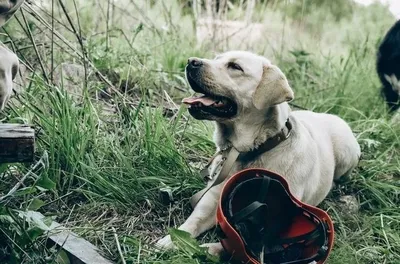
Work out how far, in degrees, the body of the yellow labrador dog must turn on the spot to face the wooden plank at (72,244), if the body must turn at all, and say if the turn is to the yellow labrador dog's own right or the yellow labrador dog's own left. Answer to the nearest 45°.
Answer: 0° — it already faces it

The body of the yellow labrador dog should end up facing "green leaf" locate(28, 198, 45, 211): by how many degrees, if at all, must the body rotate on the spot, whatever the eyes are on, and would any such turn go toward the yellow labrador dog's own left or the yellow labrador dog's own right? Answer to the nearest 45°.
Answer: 0° — it already faces it

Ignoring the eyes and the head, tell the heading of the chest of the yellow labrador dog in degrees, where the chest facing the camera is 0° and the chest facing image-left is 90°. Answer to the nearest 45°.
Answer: approximately 45°

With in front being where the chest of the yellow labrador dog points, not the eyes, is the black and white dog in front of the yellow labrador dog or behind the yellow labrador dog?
behind

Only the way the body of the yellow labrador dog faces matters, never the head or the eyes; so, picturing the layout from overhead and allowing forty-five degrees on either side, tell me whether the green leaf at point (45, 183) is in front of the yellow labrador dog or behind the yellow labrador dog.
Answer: in front

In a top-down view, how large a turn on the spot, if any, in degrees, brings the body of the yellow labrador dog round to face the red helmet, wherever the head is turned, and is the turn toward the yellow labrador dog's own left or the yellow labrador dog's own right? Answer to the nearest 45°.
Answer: approximately 45° to the yellow labrador dog's own left
